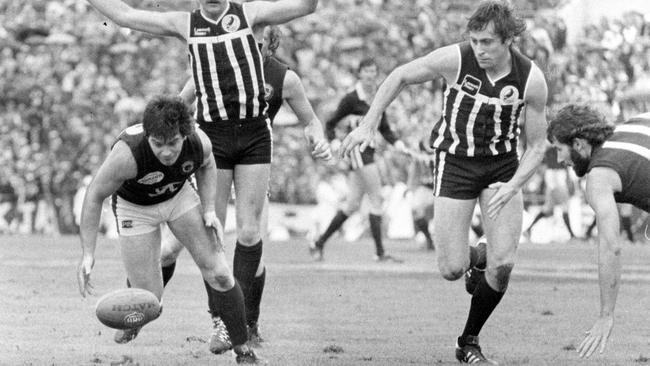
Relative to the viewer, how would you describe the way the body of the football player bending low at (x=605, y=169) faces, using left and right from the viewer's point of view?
facing to the left of the viewer

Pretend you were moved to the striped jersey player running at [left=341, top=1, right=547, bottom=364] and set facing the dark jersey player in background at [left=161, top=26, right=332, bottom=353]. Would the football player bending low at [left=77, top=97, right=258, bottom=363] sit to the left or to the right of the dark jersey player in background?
left

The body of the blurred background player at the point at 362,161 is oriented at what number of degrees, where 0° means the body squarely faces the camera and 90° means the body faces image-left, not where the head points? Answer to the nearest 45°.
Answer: approximately 315°

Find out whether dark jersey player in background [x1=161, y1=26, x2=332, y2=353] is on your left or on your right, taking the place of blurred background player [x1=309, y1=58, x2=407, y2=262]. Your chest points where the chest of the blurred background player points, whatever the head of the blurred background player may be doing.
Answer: on your right

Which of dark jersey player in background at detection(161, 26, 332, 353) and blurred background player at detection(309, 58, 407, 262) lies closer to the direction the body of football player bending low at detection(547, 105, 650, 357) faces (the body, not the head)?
the dark jersey player in background
